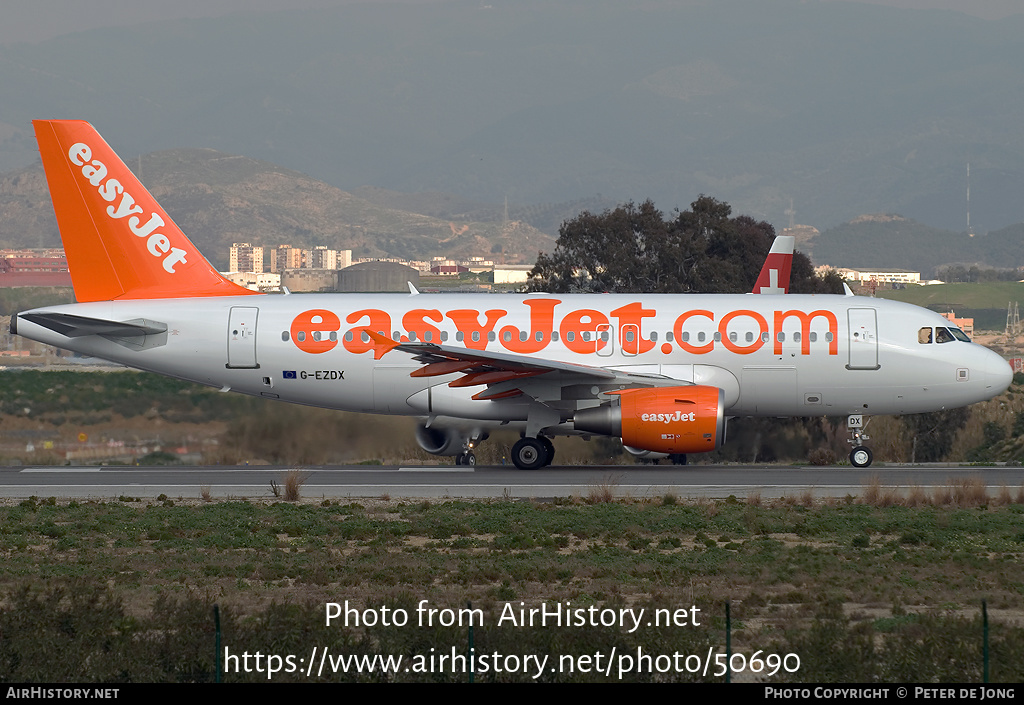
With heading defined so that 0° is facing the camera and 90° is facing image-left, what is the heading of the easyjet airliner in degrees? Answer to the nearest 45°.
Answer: approximately 270°
